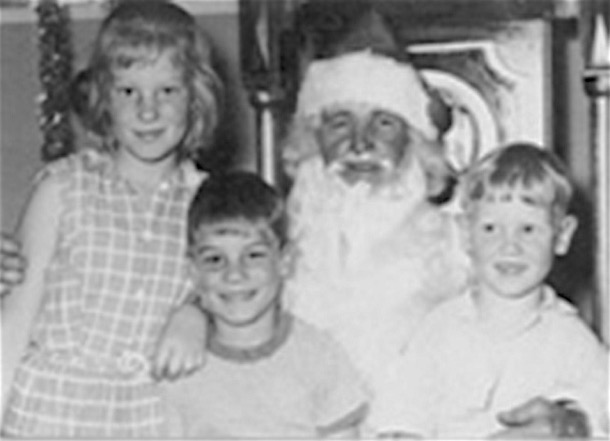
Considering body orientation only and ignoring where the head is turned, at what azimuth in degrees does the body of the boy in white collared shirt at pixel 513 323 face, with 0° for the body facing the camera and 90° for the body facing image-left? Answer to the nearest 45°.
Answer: approximately 0°

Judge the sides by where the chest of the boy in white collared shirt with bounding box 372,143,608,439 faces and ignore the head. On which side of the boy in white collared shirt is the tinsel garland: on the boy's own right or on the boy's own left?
on the boy's own right

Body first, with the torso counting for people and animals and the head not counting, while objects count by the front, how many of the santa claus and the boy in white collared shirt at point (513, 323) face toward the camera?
2
